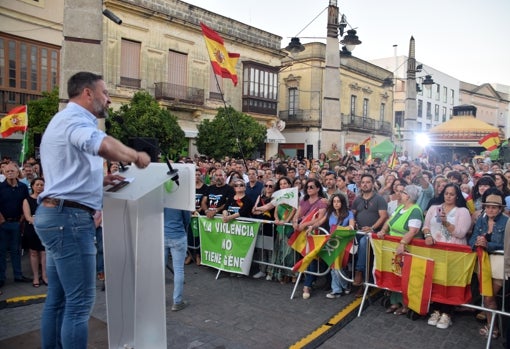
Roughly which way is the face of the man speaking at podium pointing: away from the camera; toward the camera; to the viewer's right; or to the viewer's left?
to the viewer's right

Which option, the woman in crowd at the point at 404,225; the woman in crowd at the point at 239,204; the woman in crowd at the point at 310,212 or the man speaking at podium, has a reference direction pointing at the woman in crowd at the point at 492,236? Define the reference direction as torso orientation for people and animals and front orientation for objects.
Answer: the man speaking at podium

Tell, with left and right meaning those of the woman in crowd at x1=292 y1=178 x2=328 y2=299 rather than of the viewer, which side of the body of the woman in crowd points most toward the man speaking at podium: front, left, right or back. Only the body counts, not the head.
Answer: front

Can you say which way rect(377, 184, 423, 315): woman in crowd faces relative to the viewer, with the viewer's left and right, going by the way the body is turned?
facing the viewer and to the left of the viewer

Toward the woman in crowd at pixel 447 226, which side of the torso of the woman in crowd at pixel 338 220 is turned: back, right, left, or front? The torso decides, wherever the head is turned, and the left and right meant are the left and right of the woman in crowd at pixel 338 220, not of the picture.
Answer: left

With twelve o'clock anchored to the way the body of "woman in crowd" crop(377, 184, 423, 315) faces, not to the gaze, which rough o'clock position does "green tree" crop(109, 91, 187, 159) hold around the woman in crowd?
The green tree is roughly at 3 o'clock from the woman in crowd.

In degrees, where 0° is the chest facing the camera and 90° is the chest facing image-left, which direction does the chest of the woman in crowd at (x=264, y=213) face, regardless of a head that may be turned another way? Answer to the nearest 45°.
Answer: approximately 45°

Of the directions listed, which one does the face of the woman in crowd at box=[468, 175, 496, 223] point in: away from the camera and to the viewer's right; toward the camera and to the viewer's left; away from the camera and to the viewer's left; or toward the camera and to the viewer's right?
toward the camera and to the viewer's left

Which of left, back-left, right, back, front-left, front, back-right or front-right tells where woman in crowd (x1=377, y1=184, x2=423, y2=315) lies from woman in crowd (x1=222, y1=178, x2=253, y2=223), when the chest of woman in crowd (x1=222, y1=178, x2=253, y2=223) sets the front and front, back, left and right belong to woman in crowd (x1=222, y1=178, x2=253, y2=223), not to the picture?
left
